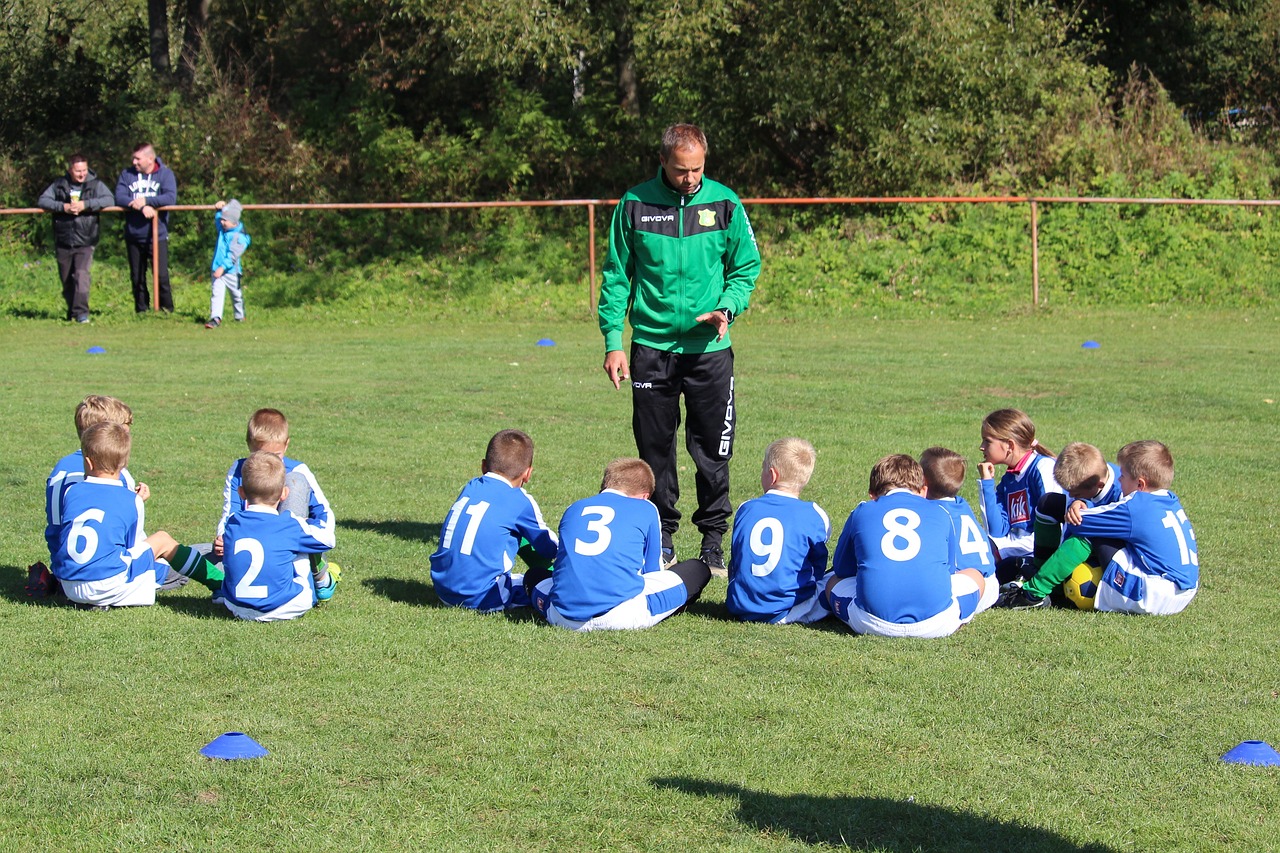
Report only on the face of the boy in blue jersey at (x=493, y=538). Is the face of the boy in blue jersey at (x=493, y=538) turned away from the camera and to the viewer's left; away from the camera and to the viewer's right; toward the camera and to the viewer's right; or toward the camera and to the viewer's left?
away from the camera and to the viewer's right

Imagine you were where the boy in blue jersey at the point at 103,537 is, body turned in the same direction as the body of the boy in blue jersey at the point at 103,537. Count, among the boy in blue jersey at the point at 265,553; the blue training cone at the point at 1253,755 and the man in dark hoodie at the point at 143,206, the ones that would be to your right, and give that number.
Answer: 2

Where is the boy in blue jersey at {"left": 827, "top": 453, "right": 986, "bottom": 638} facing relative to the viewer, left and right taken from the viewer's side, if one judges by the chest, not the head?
facing away from the viewer

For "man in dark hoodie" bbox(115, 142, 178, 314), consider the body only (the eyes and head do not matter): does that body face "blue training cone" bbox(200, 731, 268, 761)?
yes

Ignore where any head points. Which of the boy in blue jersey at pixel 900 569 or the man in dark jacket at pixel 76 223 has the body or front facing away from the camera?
the boy in blue jersey

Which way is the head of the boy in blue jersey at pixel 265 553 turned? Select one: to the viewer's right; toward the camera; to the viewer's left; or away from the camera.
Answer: away from the camera

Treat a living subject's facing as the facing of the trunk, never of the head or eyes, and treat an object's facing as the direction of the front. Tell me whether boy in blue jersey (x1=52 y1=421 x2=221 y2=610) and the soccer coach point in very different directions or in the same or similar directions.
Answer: very different directions

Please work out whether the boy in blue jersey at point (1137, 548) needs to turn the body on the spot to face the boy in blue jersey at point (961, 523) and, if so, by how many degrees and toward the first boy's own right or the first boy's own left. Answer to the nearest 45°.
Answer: approximately 45° to the first boy's own left
